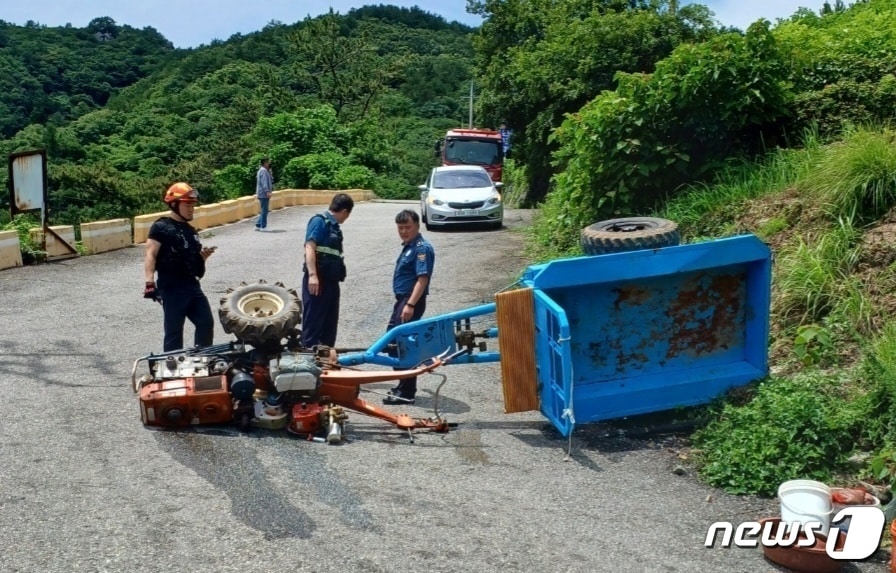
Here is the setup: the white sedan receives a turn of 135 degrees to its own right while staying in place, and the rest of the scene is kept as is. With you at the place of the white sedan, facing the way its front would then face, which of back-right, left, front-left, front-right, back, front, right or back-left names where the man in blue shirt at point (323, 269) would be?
back-left

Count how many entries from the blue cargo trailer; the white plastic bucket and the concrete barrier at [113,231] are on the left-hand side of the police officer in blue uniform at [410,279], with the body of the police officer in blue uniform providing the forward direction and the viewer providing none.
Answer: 2

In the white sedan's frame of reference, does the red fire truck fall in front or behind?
behind

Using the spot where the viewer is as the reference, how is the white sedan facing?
facing the viewer

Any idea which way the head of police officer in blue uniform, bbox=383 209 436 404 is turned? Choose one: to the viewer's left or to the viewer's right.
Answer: to the viewer's left

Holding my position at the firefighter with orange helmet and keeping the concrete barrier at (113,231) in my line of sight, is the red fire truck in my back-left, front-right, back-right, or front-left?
front-right

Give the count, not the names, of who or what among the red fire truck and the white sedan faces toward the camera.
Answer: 2

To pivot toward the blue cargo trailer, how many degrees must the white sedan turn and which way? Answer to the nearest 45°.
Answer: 0° — it already faces it

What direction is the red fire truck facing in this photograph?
toward the camera

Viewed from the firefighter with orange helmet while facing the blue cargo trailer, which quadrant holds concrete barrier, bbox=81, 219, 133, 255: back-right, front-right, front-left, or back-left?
back-left

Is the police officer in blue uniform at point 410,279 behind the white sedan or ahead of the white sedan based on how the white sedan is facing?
ahead

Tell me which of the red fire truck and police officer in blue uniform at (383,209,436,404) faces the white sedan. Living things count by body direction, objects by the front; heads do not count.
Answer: the red fire truck

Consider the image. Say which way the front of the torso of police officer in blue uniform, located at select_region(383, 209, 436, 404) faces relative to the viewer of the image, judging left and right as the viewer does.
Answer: facing the viewer and to the left of the viewer

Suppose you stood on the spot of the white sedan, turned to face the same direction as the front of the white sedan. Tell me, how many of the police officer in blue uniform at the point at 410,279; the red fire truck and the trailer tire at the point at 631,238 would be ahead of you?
2

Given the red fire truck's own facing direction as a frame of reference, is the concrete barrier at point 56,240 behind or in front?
in front
